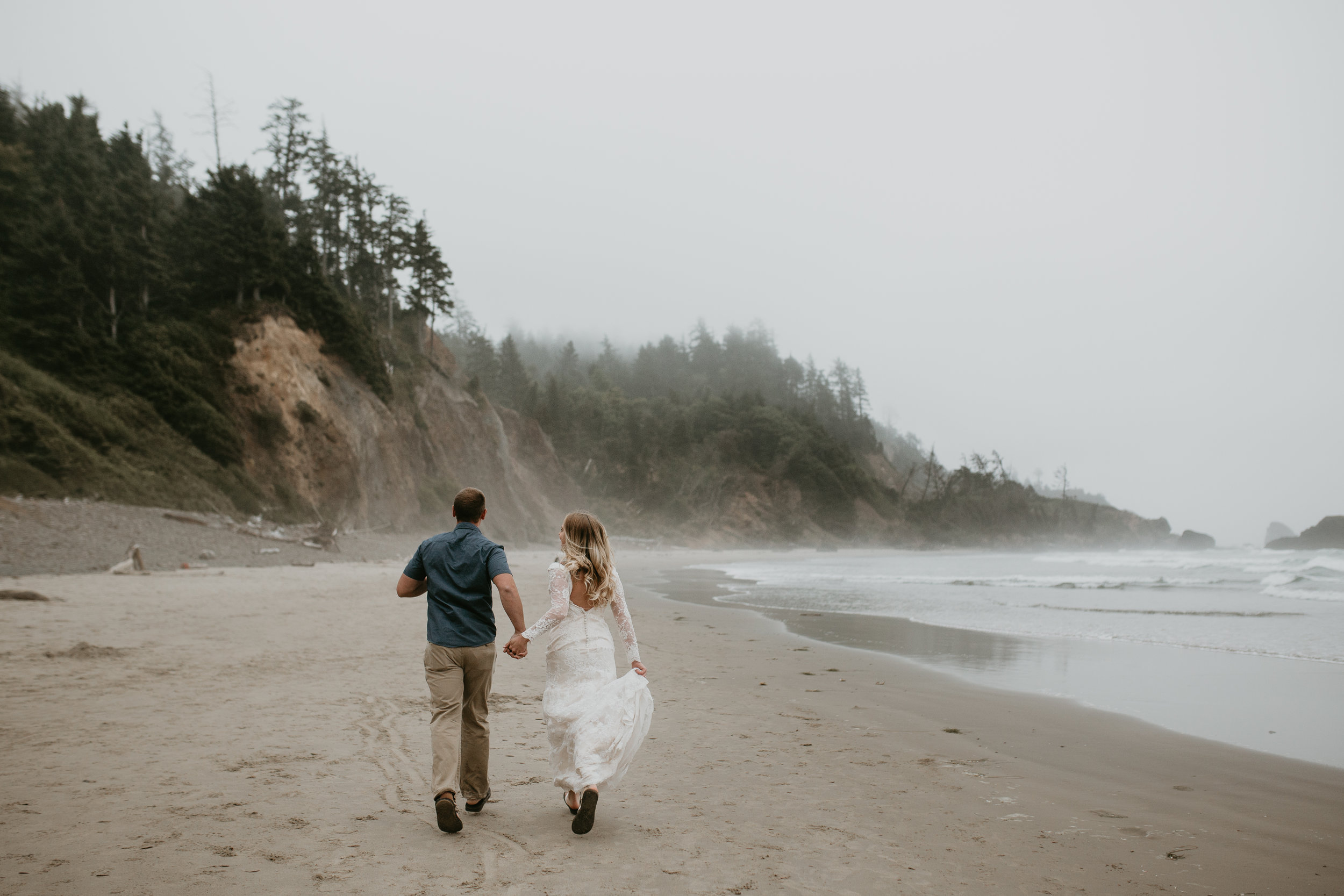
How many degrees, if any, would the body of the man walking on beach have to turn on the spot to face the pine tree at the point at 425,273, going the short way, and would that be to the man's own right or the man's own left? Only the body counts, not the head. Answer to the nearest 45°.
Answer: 0° — they already face it

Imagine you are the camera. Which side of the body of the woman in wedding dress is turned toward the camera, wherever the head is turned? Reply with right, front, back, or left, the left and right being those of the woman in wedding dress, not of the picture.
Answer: back

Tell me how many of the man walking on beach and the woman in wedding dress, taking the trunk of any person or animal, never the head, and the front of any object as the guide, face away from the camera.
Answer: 2

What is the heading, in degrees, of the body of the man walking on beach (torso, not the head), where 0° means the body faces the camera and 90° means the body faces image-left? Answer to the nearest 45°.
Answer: approximately 180°
